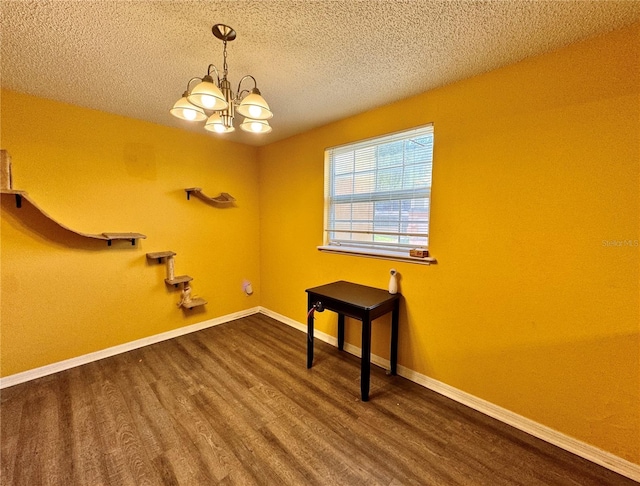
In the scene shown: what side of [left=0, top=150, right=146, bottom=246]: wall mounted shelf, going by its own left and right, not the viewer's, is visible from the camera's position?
front

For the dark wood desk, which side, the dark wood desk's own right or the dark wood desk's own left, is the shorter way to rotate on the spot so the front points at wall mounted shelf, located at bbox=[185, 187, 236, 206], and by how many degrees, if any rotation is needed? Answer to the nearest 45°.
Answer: approximately 90° to the dark wood desk's own right

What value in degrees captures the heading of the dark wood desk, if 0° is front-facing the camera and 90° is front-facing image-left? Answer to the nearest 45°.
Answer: approximately 45°

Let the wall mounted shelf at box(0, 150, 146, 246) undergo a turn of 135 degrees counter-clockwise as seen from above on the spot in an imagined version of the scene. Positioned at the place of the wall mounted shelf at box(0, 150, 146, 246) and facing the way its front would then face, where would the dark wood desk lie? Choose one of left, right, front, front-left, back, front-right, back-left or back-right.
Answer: right

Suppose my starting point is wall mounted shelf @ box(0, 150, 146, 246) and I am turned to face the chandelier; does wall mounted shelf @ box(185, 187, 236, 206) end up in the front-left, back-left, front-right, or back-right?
front-left

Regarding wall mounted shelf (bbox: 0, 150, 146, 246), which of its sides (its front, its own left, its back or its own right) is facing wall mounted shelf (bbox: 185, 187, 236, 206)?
left

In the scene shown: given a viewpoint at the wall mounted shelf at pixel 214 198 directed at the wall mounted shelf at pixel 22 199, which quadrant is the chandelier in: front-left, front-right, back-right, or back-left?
front-left

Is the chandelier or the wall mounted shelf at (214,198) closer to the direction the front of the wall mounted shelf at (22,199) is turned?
the chandelier

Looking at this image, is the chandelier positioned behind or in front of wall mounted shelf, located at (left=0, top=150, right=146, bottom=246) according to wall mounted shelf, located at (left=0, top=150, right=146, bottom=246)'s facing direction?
in front
